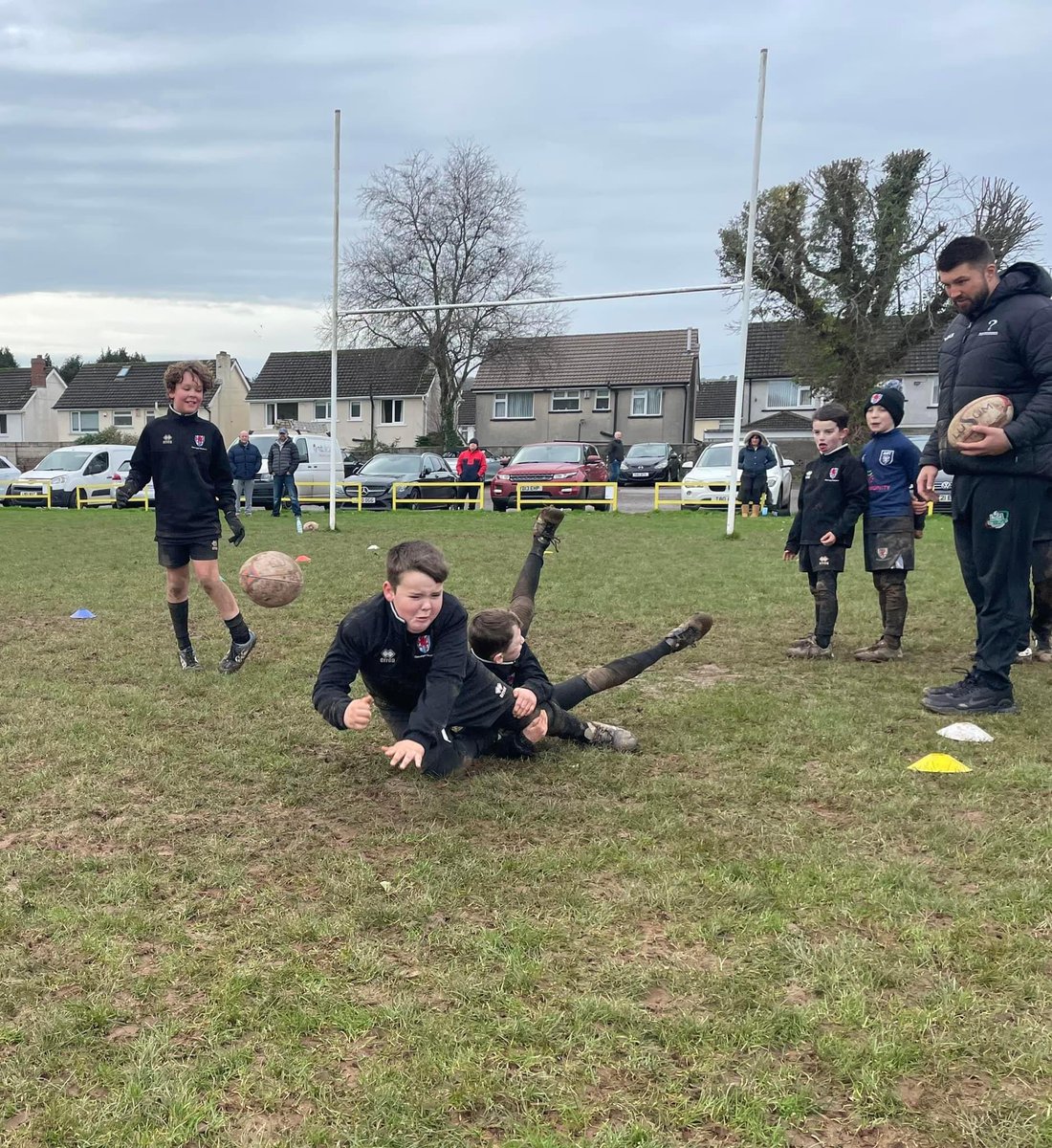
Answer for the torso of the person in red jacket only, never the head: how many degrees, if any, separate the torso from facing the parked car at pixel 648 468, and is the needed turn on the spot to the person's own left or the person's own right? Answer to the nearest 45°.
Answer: approximately 135° to the person's own left

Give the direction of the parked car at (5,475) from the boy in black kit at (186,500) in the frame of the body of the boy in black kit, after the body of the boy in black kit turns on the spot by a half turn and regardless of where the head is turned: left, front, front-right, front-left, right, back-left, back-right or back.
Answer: front

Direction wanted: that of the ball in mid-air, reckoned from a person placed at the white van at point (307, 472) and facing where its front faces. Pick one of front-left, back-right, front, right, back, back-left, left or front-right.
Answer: front-left

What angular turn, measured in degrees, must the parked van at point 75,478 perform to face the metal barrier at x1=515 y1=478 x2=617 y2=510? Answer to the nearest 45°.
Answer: approximately 90° to its left

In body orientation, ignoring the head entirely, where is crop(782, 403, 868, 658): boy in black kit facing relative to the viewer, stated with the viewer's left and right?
facing the viewer and to the left of the viewer

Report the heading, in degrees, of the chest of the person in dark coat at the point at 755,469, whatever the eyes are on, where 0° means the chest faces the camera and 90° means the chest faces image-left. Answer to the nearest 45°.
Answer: approximately 0°

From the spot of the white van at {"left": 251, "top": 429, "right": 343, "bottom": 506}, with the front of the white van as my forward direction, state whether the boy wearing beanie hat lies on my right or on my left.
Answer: on my left
